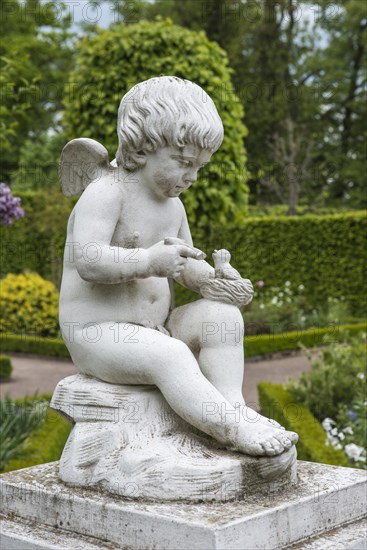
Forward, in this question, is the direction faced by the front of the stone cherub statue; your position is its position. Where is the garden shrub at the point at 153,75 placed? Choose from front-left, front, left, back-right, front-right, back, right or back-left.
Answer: back-left

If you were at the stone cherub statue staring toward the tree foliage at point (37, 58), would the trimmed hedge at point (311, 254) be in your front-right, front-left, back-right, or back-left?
front-right

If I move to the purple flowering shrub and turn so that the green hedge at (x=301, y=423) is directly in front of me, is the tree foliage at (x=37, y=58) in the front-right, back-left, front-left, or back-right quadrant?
back-left

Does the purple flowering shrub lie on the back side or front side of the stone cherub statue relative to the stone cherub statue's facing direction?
on the back side

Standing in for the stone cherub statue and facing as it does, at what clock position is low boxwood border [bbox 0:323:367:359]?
The low boxwood border is roughly at 8 o'clock from the stone cherub statue.

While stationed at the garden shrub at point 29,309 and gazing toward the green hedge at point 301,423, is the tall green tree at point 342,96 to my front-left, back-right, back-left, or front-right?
back-left

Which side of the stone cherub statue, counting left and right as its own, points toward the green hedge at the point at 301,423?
left

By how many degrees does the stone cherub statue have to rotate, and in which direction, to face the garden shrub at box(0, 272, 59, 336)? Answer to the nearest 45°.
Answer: approximately 135° to its left

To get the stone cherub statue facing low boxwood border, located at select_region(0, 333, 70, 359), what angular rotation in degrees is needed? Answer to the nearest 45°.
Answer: approximately 135° to its left
